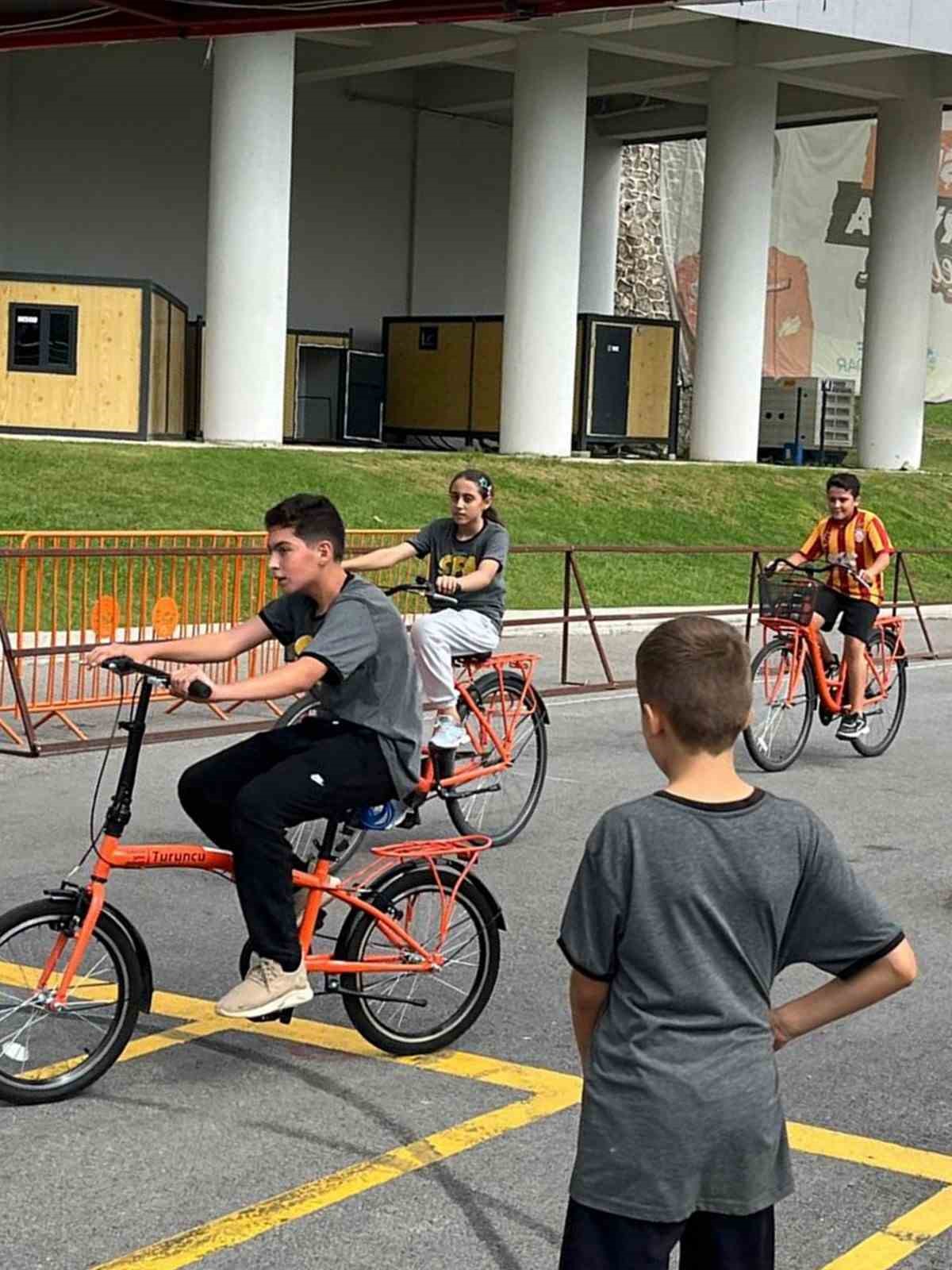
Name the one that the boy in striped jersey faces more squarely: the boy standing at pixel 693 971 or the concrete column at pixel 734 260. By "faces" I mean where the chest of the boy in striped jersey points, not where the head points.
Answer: the boy standing

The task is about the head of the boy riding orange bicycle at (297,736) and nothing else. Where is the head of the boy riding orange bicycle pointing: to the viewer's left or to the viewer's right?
to the viewer's left

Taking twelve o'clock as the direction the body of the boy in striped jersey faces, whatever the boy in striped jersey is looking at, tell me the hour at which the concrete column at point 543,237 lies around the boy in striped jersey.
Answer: The concrete column is roughly at 4 o'clock from the boy in striped jersey.

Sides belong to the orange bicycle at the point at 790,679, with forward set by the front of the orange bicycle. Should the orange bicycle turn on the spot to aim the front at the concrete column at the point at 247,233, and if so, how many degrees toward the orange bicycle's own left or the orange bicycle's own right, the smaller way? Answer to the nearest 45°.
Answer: approximately 90° to the orange bicycle's own right

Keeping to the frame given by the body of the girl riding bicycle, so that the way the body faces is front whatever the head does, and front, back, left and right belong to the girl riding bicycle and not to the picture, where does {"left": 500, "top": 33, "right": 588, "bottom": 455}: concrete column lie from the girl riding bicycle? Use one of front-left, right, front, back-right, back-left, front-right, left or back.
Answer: back-right

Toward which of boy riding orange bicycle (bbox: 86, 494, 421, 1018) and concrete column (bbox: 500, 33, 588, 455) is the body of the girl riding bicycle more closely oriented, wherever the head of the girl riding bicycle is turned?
the boy riding orange bicycle

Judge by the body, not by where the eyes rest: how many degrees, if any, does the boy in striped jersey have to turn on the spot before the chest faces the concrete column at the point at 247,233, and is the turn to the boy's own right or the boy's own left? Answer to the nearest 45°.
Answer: approximately 90° to the boy's own right

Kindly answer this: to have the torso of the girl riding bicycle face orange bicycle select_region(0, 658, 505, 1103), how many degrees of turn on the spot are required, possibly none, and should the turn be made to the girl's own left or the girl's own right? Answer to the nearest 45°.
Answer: approximately 45° to the girl's own left

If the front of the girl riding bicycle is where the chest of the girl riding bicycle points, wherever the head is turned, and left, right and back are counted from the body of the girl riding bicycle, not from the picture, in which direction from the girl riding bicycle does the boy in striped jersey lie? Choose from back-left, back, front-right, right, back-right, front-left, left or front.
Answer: back

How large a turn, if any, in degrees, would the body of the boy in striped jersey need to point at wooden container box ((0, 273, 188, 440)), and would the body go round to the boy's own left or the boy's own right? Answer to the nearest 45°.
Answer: approximately 90° to the boy's own right

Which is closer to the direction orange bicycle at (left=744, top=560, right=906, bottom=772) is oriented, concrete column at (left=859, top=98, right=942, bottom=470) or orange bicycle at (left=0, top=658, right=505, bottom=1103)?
the orange bicycle

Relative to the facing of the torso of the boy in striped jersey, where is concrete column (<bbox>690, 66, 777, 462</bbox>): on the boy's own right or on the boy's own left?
on the boy's own right

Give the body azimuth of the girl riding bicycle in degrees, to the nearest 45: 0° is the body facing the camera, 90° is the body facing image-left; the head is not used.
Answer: approximately 45°
